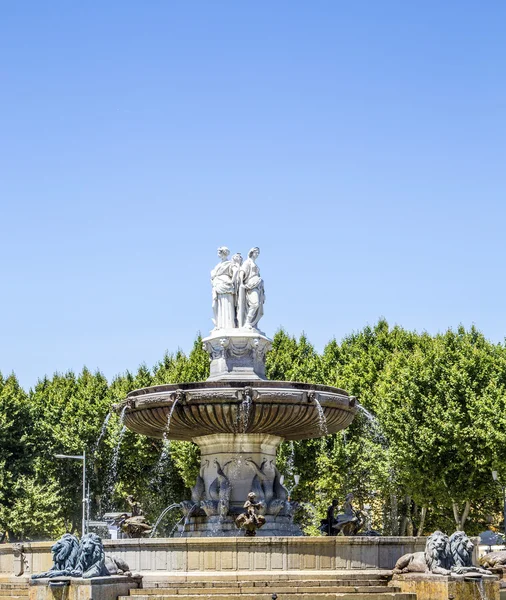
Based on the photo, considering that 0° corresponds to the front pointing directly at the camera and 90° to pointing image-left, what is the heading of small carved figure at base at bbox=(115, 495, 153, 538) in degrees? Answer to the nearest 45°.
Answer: approximately 90°

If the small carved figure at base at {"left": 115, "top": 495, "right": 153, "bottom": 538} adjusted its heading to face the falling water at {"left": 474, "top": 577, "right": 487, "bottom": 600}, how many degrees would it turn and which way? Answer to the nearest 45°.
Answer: approximately 135° to its left

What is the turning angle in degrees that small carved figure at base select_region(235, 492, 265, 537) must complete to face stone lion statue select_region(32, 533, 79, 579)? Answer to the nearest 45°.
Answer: approximately 45° to its right

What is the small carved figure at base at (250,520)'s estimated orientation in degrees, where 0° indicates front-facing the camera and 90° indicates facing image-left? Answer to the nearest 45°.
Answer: approximately 0°

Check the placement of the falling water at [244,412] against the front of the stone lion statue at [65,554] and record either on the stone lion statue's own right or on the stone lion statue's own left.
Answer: on the stone lion statue's own right

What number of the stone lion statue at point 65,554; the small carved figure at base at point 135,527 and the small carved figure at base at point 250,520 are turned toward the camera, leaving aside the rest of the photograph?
1

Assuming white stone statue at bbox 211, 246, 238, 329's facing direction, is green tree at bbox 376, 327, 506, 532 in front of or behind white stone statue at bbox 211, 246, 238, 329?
behind

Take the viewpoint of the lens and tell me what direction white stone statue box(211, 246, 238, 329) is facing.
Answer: facing the viewer and to the left of the viewer

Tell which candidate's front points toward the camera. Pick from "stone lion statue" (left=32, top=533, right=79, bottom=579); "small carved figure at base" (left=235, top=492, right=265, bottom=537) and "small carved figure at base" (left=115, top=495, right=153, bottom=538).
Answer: "small carved figure at base" (left=235, top=492, right=265, bottom=537)

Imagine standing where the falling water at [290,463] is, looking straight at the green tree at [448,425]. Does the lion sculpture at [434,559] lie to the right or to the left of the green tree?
right

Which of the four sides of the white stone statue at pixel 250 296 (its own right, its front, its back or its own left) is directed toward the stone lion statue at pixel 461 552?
front
